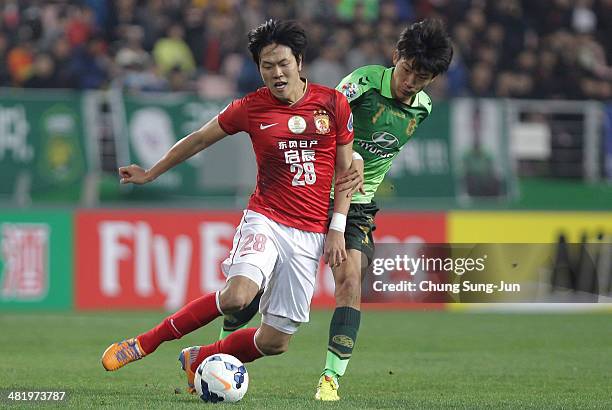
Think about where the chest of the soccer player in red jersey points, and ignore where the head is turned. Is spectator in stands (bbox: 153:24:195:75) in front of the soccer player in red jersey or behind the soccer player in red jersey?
behind

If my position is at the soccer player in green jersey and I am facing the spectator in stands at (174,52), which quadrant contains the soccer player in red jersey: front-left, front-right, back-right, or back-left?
back-left

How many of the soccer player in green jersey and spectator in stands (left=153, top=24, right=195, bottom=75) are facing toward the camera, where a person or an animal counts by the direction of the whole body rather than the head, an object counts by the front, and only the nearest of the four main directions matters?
2

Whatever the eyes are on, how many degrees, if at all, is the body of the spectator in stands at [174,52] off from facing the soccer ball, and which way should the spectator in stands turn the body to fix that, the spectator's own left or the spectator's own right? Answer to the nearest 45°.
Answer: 0° — they already face it
